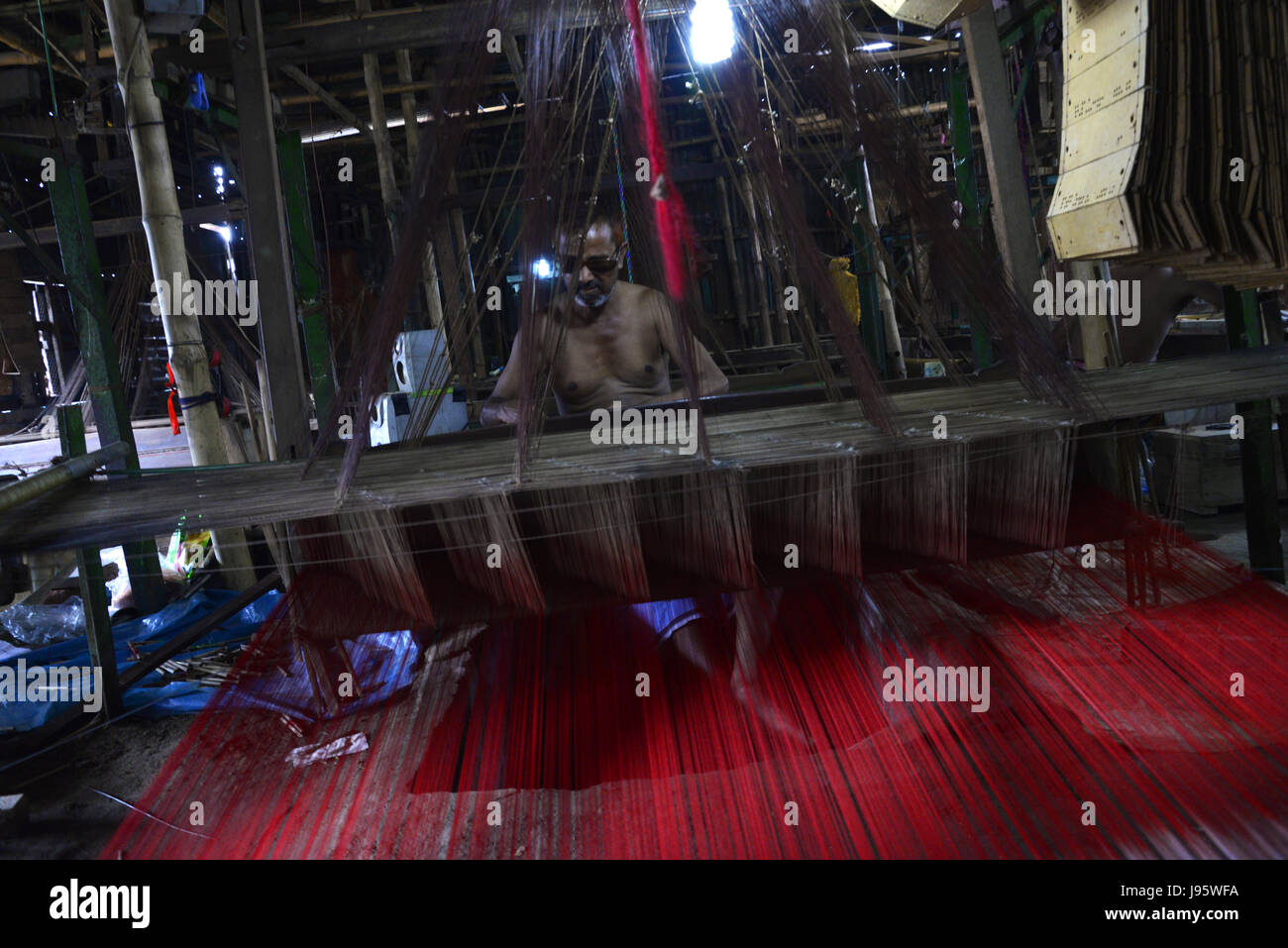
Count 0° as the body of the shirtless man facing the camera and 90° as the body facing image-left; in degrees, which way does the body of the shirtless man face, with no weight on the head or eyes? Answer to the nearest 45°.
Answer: approximately 0°

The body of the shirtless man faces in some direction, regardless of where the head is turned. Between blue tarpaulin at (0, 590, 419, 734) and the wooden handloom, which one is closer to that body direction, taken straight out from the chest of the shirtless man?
the wooden handloom

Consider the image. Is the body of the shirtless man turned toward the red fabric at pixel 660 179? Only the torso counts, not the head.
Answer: yes

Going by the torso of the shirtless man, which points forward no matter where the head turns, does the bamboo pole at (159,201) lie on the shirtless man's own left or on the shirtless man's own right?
on the shirtless man's own right
